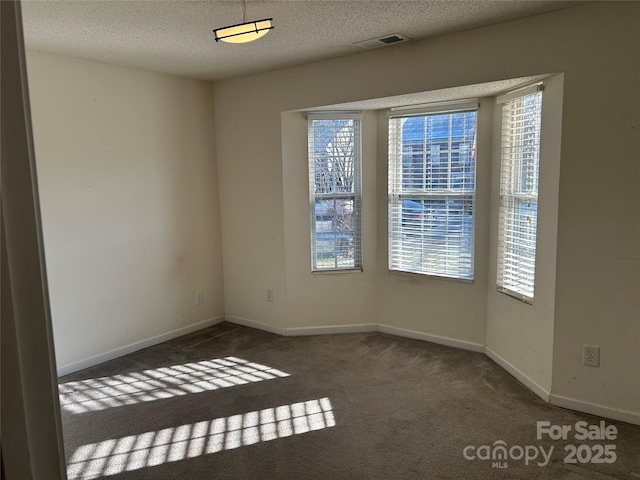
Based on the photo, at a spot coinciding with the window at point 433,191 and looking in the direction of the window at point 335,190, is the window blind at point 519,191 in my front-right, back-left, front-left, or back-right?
back-left

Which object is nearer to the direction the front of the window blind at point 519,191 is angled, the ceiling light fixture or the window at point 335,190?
the ceiling light fixture

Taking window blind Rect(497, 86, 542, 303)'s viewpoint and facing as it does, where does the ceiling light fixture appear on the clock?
The ceiling light fixture is roughly at 12 o'clock from the window blind.

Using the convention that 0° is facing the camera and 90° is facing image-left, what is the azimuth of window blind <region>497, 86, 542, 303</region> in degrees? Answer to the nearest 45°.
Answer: approximately 45°

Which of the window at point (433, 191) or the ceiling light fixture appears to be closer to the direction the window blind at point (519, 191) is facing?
the ceiling light fixture

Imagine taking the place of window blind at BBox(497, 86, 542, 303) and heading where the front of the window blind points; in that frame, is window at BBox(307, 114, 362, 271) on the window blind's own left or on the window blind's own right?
on the window blind's own right

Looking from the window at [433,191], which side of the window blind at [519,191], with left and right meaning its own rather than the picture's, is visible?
right
